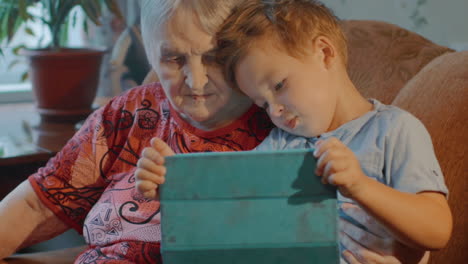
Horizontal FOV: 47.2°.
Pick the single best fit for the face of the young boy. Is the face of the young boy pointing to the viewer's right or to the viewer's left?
to the viewer's left

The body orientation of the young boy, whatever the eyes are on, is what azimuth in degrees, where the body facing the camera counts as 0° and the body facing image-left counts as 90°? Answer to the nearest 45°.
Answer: approximately 45°

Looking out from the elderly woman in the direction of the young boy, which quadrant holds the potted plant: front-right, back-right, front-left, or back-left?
back-left

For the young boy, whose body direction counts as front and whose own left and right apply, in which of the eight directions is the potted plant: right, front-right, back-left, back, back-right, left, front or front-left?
right
